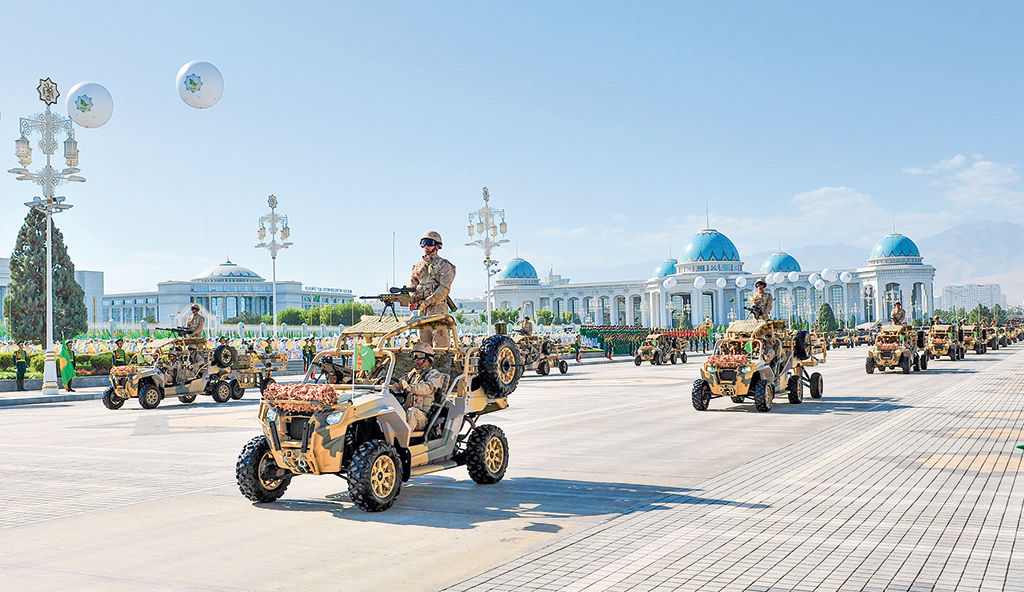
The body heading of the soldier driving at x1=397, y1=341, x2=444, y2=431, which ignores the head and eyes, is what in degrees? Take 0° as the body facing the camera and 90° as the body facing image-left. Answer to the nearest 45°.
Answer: approximately 45°

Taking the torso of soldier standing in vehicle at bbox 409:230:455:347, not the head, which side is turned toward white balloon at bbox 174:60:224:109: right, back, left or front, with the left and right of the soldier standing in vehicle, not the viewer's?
right

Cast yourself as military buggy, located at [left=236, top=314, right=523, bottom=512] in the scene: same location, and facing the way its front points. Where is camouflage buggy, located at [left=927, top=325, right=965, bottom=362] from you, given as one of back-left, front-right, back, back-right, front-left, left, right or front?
back

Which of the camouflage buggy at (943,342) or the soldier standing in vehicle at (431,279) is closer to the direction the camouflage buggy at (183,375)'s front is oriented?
the soldier standing in vehicle
